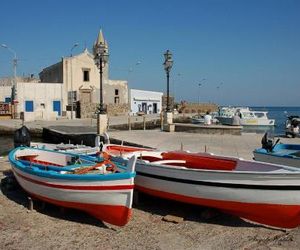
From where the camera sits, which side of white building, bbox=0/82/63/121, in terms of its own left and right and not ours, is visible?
front

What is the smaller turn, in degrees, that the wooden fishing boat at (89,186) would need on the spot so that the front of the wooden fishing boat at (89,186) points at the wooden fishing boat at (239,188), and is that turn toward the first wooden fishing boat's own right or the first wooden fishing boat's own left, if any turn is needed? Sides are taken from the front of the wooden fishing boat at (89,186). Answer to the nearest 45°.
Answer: approximately 45° to the first wooden fishing boat's own left

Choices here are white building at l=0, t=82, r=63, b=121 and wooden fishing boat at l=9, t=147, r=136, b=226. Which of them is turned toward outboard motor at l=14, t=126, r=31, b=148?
the white building

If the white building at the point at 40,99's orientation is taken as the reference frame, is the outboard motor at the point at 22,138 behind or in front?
in front

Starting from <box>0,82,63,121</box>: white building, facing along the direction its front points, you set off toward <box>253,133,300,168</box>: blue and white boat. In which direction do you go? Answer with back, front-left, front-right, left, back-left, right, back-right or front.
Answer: front

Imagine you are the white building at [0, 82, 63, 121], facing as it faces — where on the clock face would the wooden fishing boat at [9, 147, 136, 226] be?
The wooden fishing boat is roughly at 12 o'clock from the white building.

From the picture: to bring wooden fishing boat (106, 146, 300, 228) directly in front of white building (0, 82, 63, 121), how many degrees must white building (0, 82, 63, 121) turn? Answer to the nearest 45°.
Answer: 0° — it already faces it
